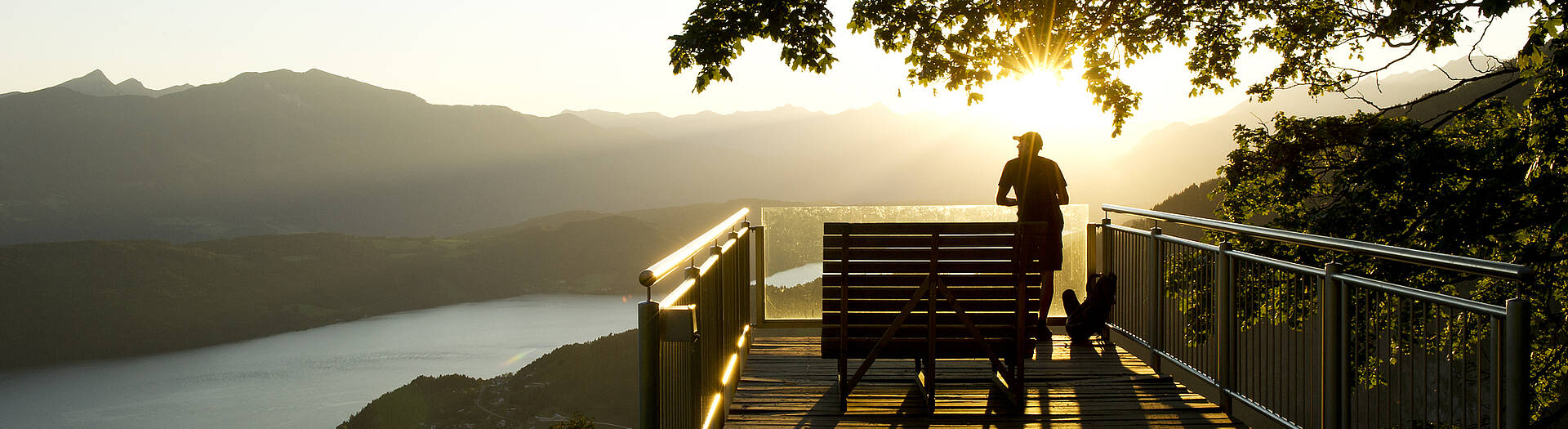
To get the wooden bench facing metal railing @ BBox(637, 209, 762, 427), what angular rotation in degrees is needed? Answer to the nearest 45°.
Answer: approximately 135° to its left

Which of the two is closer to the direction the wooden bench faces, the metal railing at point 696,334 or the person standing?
the person standing

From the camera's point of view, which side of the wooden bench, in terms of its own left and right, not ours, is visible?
back

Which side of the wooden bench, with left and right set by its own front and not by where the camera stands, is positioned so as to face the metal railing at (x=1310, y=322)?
right

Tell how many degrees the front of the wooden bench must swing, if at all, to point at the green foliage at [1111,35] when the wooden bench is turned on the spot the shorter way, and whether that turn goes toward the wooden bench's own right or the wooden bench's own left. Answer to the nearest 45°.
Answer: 0° — it already faces it
